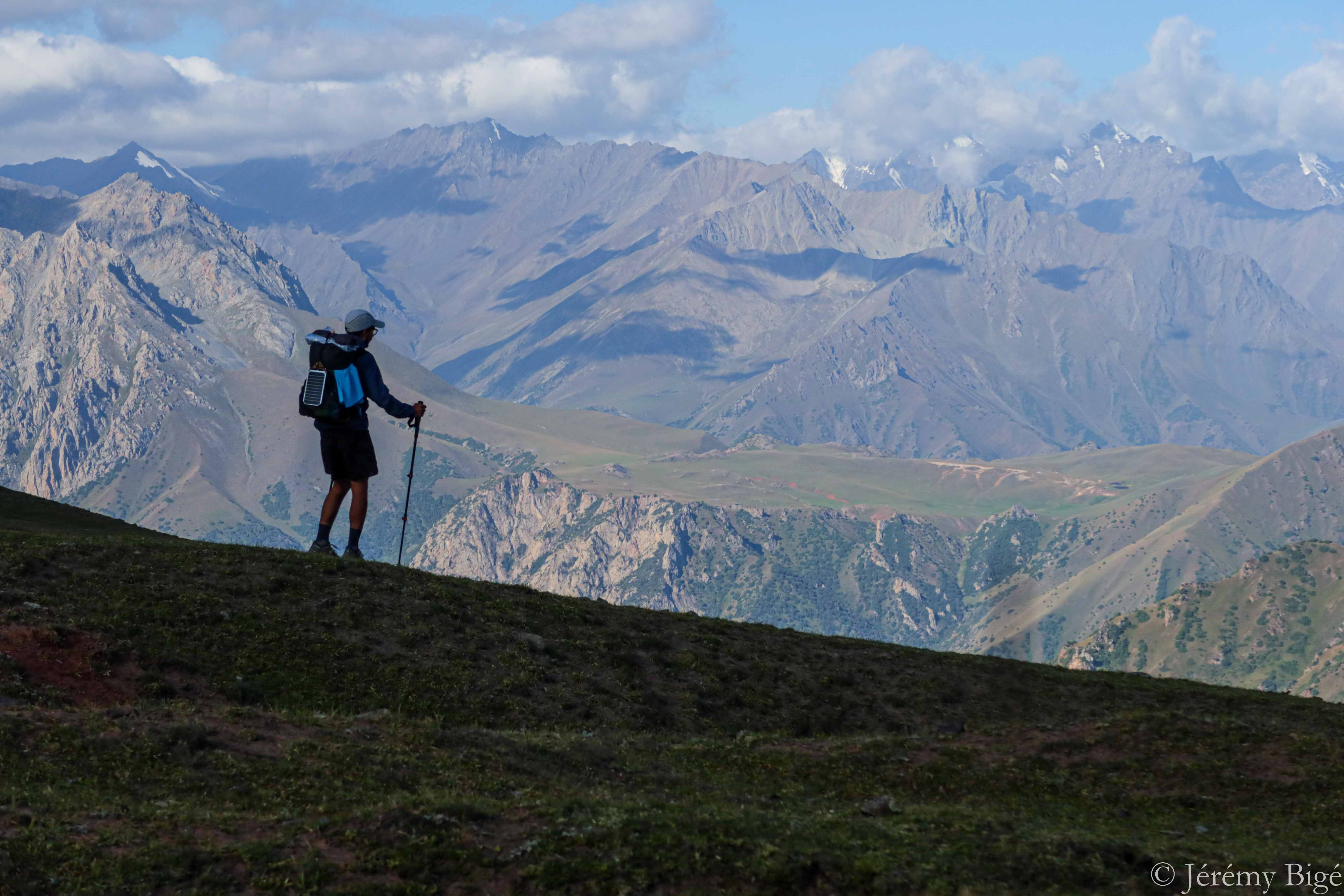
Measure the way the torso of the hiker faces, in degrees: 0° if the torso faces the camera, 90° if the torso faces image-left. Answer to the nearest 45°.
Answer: approximately 225°
